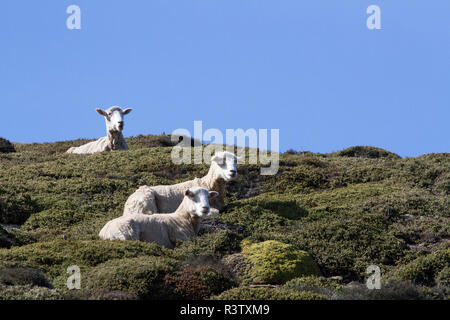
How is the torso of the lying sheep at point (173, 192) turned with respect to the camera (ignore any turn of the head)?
to the viewer's right

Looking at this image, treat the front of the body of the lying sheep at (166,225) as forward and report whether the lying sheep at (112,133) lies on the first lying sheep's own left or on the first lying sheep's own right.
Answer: on the first lying sheep's own left

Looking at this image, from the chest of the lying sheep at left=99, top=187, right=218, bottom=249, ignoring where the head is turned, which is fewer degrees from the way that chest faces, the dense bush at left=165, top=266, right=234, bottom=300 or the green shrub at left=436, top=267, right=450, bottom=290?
the green shrub

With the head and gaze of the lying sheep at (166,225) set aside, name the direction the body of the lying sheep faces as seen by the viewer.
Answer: to the viewer's right

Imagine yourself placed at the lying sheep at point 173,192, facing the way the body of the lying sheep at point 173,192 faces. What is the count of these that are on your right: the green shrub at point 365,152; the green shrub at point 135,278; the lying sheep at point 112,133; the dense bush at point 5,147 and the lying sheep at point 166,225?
2

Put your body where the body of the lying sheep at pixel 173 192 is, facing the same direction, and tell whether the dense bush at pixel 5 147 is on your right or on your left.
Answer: on your left

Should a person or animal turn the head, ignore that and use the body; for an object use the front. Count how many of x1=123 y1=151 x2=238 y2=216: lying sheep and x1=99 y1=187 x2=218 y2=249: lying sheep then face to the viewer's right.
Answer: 2

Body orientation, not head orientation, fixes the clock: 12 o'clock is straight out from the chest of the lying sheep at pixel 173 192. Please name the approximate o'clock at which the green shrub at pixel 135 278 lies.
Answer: The green shrub is roughly at 3 o'clock from the lying sheep.
